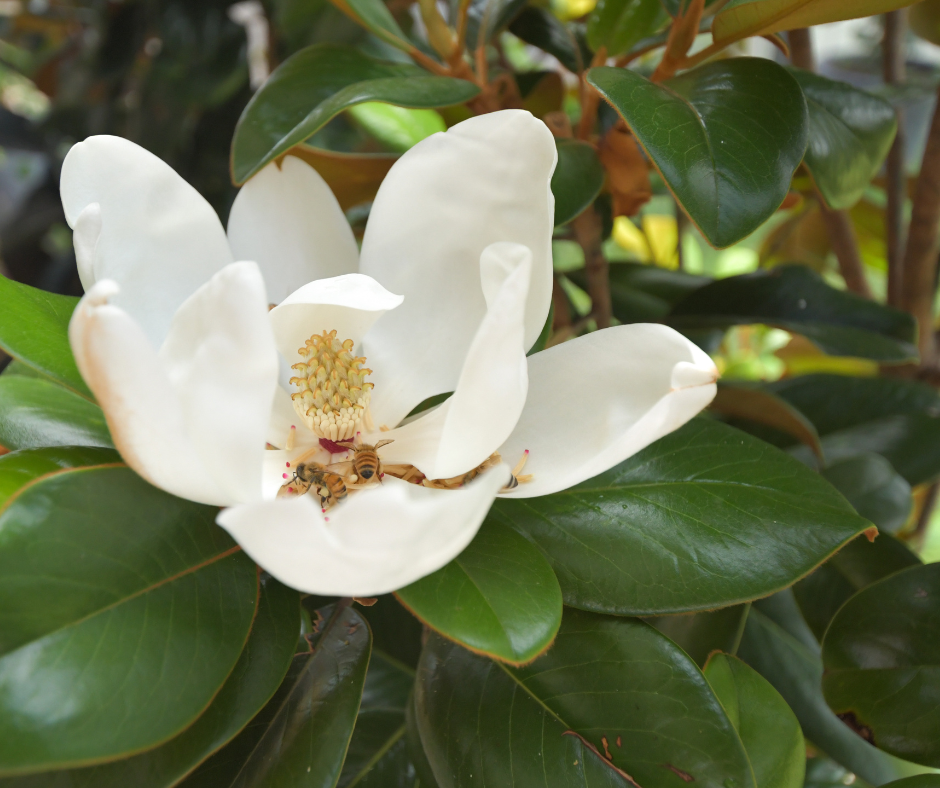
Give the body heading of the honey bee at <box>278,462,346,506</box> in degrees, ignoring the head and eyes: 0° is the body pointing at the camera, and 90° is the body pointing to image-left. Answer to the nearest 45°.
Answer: approximately 90°
